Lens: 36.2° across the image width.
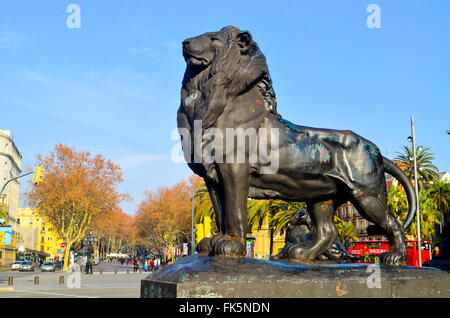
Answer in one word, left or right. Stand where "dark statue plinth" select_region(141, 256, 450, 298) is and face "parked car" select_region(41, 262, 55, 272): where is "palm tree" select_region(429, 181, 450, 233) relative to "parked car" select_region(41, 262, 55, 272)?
right

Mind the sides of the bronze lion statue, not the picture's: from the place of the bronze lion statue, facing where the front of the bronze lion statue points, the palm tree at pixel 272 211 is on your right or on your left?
on your right

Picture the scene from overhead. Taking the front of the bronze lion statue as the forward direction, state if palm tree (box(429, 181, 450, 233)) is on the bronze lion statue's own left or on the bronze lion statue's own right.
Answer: on the bronze lion statue's own right

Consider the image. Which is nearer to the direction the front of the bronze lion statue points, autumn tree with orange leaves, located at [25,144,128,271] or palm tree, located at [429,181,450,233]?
the autumn tree with orange leaves

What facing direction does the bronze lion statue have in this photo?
to the viewer's left

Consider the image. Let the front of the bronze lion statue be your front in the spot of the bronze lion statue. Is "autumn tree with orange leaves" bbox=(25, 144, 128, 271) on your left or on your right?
on your right

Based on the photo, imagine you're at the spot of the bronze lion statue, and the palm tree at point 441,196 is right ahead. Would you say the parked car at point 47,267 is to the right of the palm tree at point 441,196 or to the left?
left
